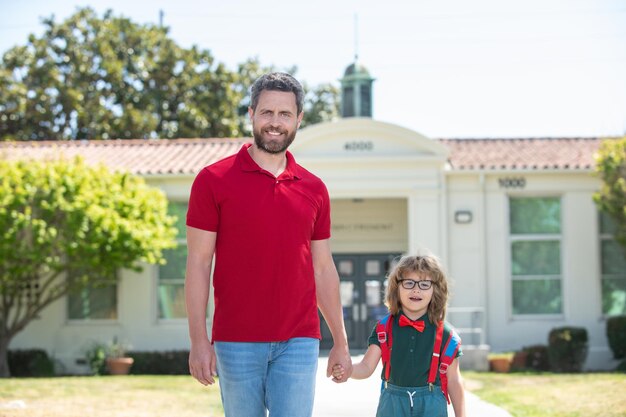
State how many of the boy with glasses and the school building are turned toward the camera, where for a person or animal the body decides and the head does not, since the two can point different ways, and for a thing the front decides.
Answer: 2

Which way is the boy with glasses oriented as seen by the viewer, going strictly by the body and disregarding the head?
toward the camera

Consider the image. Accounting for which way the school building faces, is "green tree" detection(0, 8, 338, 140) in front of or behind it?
behind

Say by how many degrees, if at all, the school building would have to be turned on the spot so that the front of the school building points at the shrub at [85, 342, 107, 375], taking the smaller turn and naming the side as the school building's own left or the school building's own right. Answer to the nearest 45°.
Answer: approximately 90° to the school building's own right

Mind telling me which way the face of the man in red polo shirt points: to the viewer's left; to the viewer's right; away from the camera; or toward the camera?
toward the camera

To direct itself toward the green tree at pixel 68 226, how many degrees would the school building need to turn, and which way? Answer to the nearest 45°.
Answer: approximately 90° to its right

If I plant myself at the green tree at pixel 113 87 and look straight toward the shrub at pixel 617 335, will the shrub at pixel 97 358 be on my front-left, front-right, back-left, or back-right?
front-right

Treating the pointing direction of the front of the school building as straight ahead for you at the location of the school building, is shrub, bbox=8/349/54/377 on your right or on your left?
on your right

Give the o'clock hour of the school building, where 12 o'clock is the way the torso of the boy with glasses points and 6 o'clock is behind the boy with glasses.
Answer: The school building is roughly at 6 o'clock from the boy with glasses.

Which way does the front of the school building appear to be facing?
toward the camera

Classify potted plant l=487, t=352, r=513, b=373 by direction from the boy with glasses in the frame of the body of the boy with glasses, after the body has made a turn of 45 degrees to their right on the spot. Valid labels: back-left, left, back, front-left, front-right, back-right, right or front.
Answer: back-right

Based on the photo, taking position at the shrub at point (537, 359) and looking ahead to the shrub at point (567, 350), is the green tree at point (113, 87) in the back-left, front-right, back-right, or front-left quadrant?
back-left

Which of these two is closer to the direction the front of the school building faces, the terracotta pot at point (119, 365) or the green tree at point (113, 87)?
the terracotta pot

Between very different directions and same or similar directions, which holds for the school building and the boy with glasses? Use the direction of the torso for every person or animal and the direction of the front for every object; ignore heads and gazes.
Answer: same or similar directions
